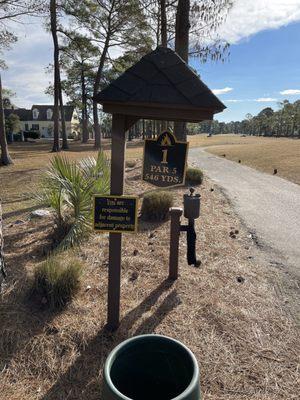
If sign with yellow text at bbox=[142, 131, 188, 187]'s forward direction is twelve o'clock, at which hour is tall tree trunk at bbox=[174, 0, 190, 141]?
The tall tree trunk is roughly at 6 o'clock from the sign with yellow text.

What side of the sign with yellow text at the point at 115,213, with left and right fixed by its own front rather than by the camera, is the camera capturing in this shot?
front

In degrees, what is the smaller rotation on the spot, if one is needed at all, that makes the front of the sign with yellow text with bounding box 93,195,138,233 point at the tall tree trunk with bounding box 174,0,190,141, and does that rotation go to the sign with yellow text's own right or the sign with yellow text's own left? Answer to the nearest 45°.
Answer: approximately 180°

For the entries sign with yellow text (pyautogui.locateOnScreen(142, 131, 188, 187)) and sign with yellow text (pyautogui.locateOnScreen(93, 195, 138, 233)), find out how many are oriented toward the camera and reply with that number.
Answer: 2

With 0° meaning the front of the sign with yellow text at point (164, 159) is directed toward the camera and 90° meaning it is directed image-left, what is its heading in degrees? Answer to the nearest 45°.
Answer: approximately 0°

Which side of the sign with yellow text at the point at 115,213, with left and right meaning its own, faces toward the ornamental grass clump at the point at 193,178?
back
